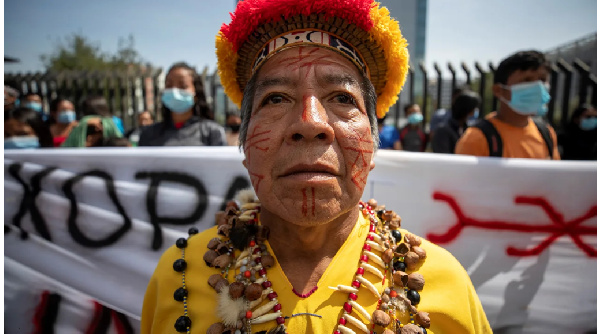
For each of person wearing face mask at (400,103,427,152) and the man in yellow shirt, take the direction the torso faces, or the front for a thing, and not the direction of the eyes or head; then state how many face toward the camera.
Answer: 2

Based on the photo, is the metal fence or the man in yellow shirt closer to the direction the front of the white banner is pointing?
the man in yellow shirt

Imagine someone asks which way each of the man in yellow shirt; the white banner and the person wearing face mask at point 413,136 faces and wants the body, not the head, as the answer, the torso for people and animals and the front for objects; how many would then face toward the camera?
3

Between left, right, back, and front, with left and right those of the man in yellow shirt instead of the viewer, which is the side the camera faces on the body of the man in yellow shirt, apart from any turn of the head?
front

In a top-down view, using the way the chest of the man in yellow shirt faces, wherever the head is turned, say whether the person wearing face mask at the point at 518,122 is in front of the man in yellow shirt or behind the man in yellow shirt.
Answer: behind

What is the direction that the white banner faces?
toward the camera

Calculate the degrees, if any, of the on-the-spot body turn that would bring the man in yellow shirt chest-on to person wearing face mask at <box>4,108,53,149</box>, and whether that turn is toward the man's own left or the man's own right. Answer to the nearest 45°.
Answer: approximately 135° to the man's own right

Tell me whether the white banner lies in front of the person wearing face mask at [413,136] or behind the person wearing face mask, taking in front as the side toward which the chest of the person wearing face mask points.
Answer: in front

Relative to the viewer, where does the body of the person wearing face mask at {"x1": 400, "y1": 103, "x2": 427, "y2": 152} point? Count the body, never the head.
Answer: toward the camera
